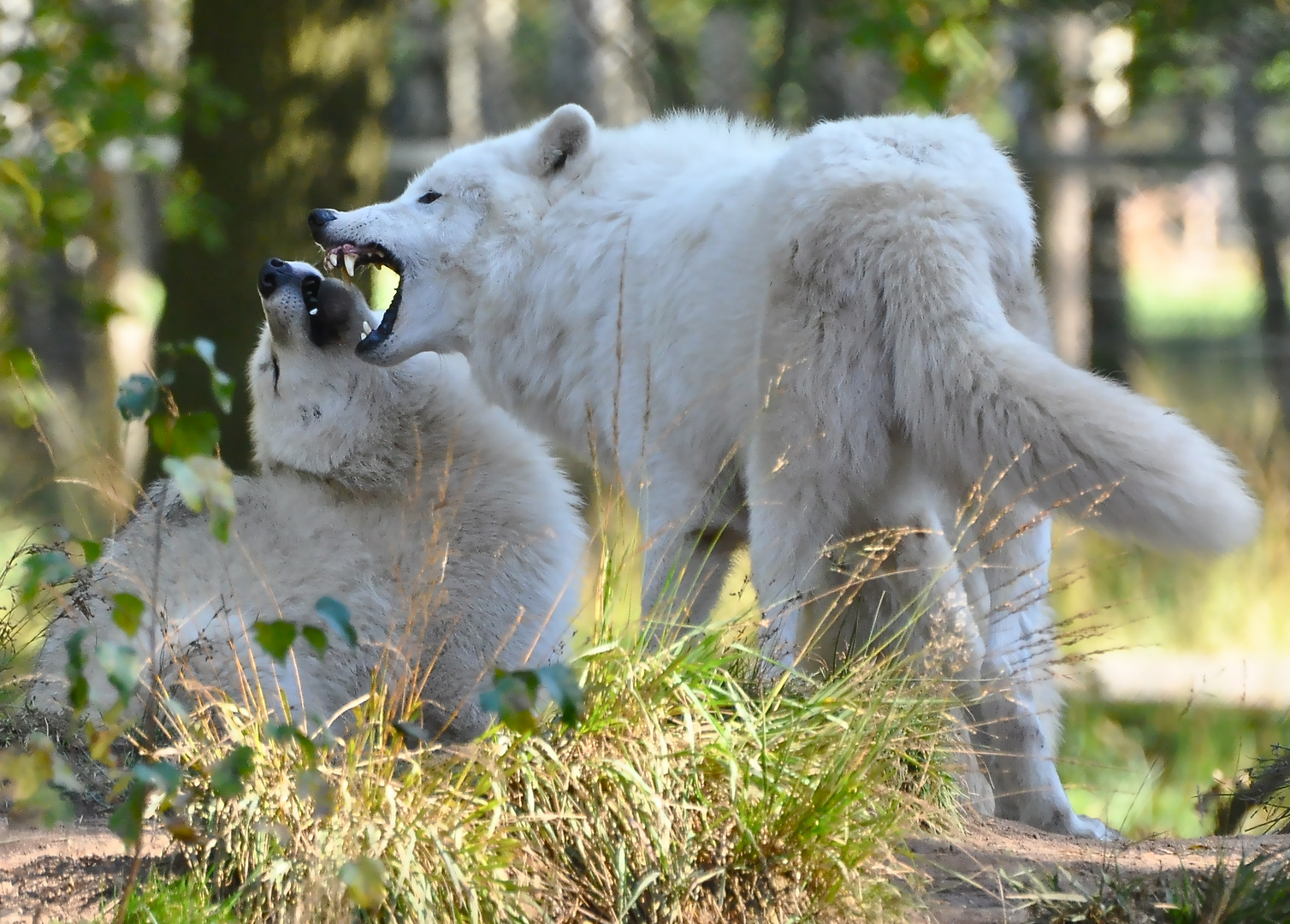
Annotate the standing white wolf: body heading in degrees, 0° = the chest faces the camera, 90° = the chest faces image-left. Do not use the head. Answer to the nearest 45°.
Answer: approximately 135°

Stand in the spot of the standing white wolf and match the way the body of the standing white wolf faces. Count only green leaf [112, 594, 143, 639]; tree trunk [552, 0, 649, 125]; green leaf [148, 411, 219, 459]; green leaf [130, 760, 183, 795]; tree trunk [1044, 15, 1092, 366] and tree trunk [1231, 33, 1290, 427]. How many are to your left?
3

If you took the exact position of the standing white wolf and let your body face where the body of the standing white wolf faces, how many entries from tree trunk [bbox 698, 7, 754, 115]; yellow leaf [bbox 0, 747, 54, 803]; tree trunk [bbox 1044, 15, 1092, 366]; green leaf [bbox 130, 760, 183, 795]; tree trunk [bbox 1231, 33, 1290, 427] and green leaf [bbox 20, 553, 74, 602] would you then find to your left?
3

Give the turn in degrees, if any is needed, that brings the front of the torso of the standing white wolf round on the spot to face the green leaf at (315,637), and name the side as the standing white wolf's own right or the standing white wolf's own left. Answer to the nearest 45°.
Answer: approximately 90° to the standing white wolf's own left

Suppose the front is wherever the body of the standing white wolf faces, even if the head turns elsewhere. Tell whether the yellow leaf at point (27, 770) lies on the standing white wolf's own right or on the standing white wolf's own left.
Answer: on the standing white wolf's own left
